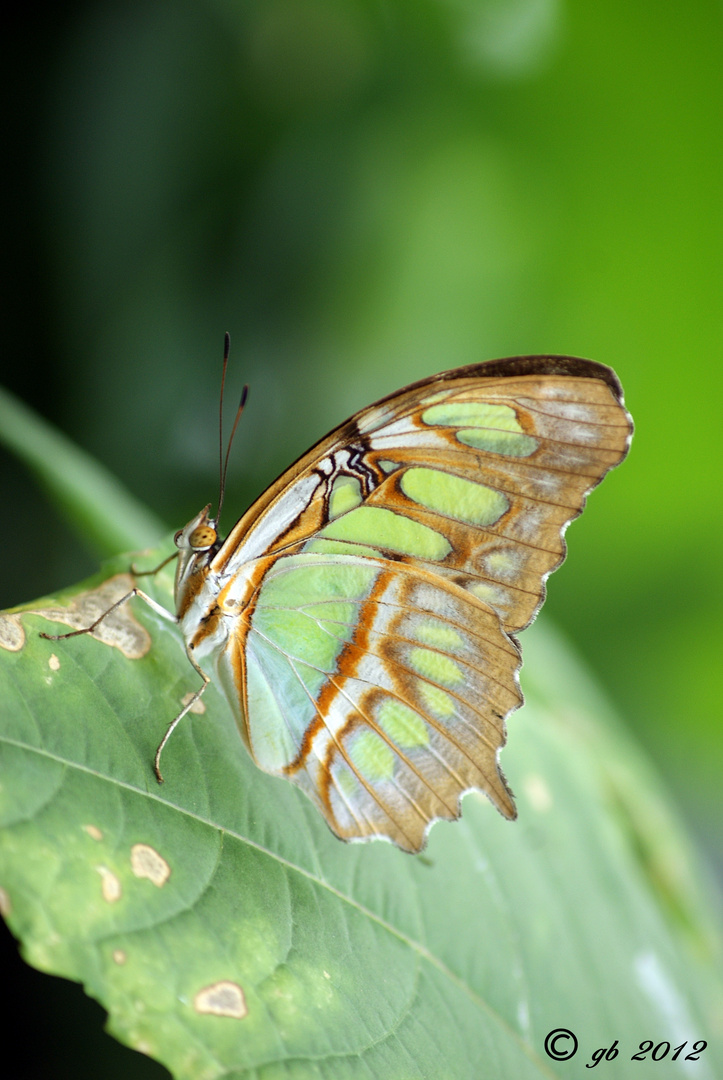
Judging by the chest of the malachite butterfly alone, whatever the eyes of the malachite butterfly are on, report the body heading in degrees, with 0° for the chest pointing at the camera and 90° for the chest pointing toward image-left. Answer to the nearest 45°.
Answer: approximately 90°
